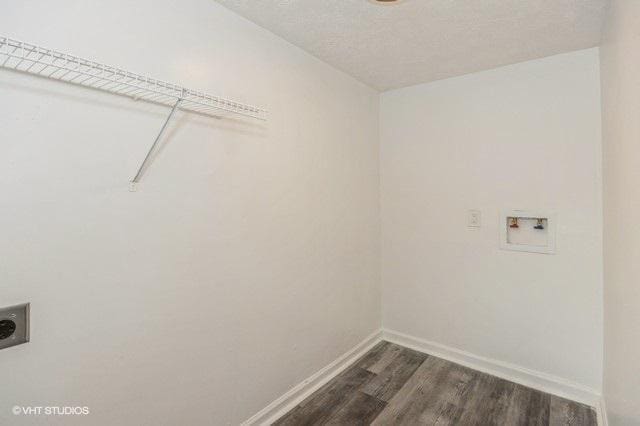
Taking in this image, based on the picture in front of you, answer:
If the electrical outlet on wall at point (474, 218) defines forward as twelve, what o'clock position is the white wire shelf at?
The white wire shelf is roughly at 1 o'clock from the electrical outlet on wall.

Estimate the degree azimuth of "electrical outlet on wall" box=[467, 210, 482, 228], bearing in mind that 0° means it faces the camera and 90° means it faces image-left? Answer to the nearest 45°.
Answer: approximately 0°
